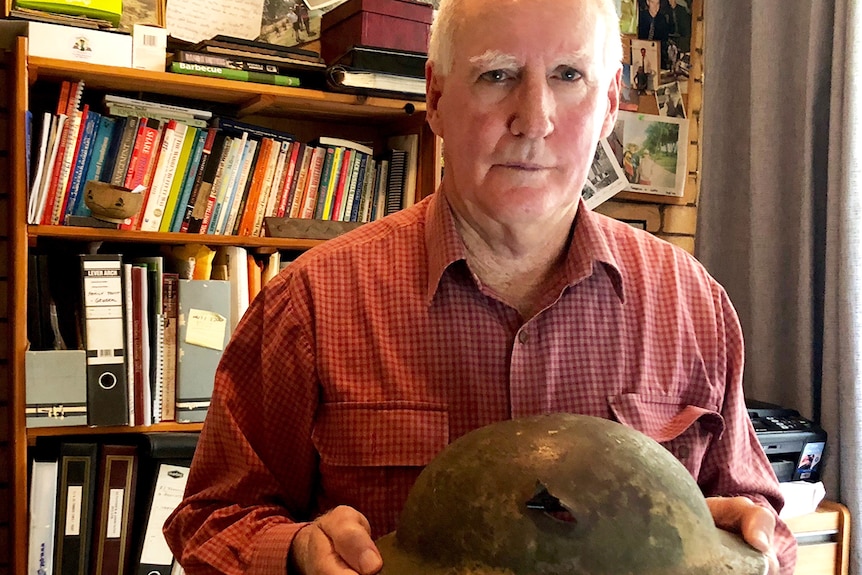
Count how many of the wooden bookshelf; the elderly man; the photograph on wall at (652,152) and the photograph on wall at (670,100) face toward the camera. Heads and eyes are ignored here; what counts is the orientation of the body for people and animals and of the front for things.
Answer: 4

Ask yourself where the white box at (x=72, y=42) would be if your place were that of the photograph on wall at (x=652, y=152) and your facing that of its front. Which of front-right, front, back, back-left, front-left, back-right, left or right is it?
front-right

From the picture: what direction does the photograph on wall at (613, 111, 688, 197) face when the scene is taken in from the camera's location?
facing the viewer

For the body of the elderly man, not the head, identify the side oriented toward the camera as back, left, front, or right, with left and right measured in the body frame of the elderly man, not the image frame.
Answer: front

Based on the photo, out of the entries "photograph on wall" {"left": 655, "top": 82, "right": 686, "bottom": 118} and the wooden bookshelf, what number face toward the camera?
2

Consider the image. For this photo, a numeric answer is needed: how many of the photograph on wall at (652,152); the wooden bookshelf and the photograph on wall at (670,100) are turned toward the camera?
3

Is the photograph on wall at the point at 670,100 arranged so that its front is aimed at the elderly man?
yes

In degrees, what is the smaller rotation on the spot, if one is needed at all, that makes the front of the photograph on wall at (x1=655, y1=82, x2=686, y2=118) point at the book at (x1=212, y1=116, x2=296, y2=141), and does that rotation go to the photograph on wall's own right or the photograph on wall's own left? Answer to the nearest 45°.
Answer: approximately 45° to the photograph on wall's own right

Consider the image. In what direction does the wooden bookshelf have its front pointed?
toward the camera
